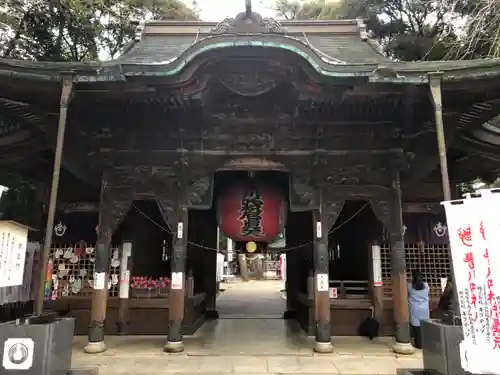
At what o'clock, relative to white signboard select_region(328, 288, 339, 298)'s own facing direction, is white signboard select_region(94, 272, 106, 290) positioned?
white signboard select_region(94, 272, 106, 290) is roughly at 2 o'clock from white signboard select_region(328, 288, 339, 298).

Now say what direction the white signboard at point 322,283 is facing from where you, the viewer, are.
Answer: facing the viewer

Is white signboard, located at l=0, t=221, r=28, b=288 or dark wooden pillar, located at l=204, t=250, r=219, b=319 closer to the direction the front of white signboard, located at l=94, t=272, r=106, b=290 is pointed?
the white signboard

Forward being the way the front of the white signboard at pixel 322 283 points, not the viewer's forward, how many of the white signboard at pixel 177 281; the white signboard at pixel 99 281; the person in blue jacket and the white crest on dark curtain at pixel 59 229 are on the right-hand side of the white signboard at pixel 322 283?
3

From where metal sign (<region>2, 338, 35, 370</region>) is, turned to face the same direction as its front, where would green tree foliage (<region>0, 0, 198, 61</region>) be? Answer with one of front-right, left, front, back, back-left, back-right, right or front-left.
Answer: back

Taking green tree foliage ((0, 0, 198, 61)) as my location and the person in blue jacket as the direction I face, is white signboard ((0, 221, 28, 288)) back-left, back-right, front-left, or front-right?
front-right

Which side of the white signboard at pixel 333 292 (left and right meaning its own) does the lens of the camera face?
front
